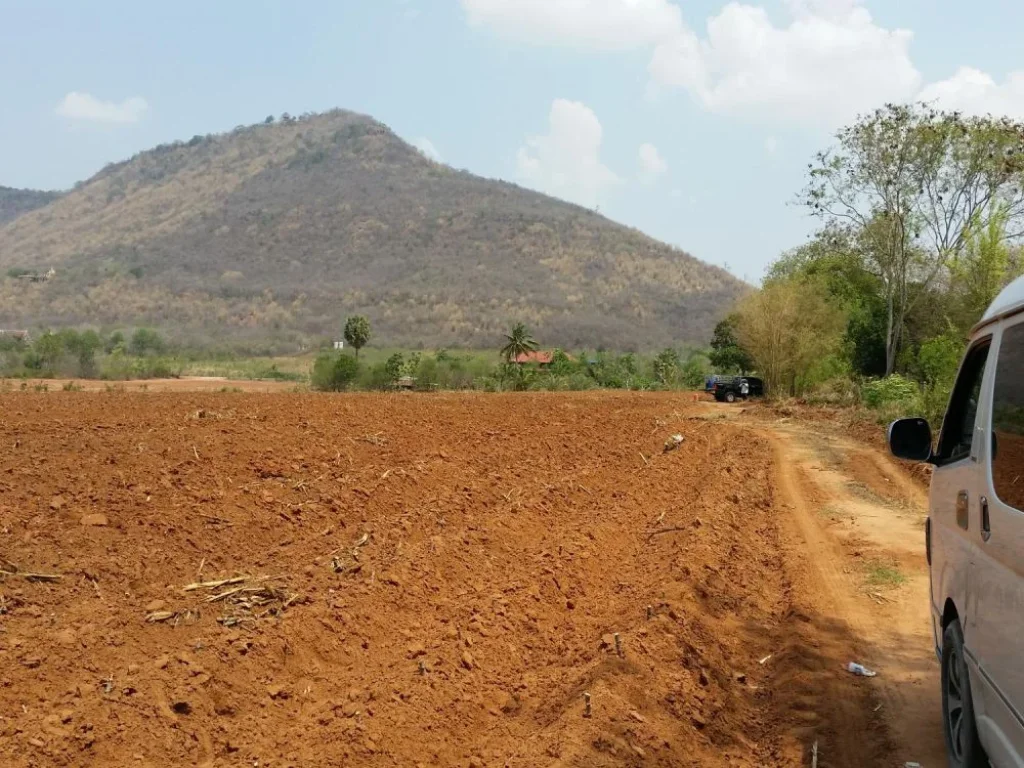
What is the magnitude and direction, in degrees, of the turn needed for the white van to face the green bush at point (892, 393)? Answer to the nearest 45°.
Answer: approximately 45° to its right

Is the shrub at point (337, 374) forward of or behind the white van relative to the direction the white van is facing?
forward

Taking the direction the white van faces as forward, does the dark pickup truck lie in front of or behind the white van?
in front

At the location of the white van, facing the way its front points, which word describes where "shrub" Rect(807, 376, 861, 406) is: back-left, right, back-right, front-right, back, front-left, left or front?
front-right

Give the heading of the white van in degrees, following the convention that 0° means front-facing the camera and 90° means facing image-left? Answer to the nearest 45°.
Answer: approximately 135°

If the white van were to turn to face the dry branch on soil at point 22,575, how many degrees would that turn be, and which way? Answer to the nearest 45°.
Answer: approximately 45° to its left

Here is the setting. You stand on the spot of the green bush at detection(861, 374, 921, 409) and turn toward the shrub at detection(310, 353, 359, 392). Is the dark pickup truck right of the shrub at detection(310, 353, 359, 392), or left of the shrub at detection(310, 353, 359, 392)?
right
